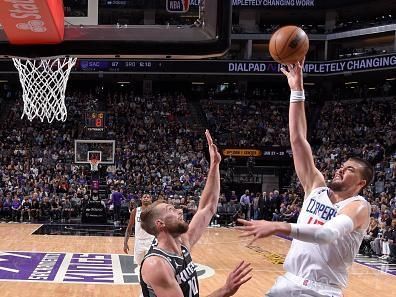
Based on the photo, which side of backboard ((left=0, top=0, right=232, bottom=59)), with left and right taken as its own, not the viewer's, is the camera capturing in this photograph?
back

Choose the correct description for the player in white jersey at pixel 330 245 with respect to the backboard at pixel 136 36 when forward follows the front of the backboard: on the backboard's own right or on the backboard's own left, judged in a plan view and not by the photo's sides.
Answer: on the backboard's own right

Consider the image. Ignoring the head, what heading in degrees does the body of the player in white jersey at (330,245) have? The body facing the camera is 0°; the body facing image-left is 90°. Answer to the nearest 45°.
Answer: approximately 45°

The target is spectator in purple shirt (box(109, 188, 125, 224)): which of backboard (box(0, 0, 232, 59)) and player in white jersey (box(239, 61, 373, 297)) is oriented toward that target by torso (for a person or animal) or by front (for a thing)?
the backboard

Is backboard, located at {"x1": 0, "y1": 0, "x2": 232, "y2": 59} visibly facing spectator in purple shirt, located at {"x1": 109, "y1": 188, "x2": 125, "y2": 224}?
yes

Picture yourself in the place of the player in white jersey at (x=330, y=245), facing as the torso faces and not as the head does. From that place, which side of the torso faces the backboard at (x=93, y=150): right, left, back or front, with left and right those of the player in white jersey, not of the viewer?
right

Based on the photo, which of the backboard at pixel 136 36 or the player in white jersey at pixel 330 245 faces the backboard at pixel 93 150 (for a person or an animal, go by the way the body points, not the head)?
the backboard at pixel 136 36

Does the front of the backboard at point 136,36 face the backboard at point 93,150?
yes

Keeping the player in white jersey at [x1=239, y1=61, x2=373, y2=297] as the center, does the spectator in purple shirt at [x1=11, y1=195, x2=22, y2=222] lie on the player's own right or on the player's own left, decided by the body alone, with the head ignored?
on the player's own right

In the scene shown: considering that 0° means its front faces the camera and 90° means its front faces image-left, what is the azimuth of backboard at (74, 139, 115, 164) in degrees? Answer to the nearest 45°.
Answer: approximately 0°

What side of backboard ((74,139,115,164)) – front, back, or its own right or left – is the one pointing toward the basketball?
front

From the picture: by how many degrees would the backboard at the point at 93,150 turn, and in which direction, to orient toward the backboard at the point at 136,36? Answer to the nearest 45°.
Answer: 0° — it already faces it
